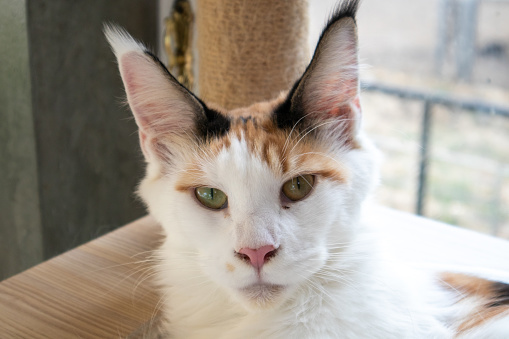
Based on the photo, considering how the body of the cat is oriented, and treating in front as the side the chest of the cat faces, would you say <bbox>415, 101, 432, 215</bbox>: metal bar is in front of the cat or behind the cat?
behind

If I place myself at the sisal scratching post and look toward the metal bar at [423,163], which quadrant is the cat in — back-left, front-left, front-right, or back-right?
back-right

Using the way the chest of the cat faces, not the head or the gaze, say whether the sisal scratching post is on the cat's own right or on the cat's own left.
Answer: on the cat's own right

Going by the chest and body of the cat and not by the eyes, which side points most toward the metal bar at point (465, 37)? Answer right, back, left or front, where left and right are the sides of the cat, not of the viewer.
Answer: back

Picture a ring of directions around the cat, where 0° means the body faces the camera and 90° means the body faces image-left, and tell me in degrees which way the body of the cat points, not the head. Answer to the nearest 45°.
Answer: approximately 45°
